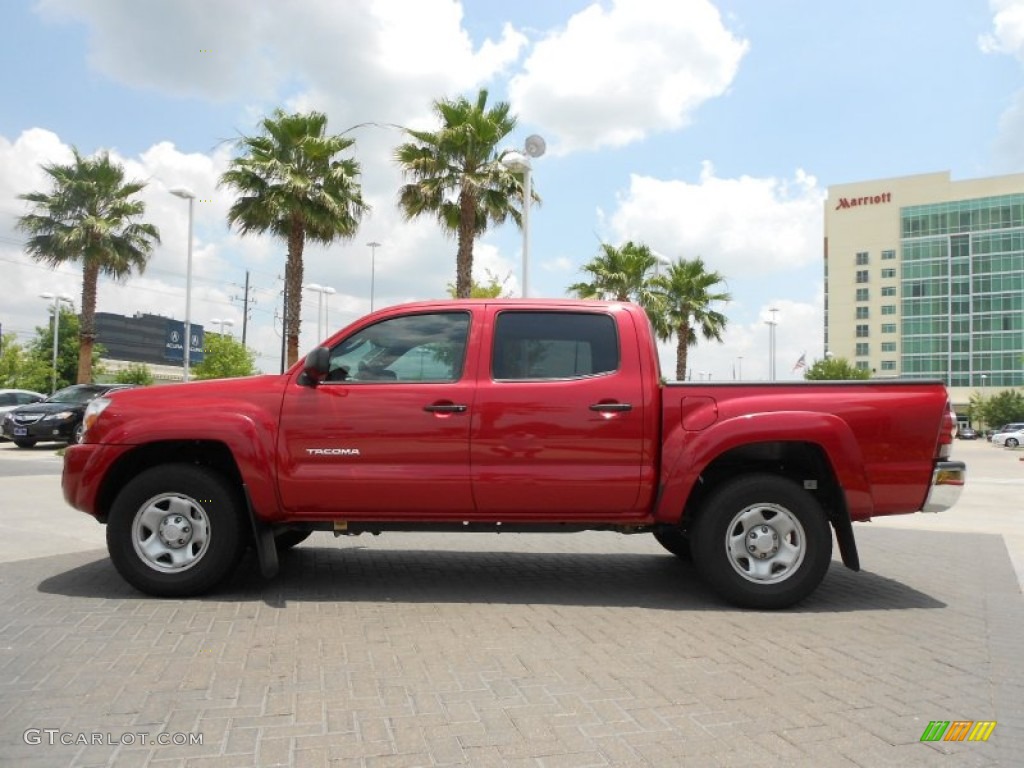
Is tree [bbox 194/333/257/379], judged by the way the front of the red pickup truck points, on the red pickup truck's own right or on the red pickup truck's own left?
on the red pickup truck's own right

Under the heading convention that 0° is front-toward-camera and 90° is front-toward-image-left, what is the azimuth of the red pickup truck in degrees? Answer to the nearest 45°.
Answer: approximately 90°

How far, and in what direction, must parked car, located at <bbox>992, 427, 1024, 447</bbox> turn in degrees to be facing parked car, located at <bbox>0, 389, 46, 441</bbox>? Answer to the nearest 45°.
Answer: approximately 45° to its left

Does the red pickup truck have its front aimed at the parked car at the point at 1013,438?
no

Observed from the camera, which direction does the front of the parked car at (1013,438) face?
facing to the left of the viewer

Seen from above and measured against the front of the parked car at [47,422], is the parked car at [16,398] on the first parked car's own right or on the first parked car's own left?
on the first parked car's own right

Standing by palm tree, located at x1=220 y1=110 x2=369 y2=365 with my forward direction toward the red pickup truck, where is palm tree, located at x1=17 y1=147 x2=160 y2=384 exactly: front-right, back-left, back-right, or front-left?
back-right

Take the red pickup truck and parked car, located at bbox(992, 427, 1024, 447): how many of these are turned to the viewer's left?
2

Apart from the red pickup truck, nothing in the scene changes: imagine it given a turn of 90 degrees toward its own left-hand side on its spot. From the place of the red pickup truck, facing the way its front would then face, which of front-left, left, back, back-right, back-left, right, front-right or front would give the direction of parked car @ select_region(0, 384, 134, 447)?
back-right

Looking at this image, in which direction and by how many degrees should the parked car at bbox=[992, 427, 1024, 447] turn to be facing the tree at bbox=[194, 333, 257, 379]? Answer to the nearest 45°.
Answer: approximately 45° to its left

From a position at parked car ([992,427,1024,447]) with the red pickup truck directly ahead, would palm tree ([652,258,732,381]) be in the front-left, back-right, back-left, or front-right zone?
front-right

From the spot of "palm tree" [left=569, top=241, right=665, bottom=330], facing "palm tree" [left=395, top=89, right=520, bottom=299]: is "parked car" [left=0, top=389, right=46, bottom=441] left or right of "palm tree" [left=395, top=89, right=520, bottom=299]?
right

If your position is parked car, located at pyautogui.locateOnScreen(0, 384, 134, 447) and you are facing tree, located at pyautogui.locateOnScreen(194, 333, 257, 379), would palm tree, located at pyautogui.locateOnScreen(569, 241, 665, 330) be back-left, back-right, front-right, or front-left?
front-right

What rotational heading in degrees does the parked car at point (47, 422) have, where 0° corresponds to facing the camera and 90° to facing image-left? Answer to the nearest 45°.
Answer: approximately 45°

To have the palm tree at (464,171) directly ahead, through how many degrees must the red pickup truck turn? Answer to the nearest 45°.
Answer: approximately 90° to its right

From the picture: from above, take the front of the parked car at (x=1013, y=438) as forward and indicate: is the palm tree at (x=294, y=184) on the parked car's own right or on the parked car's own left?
on the parked car's own left
